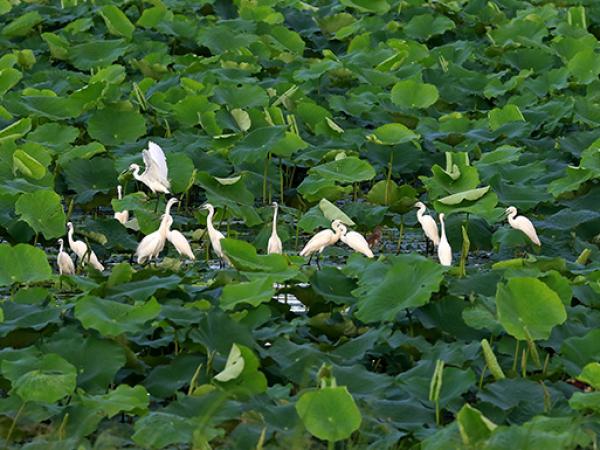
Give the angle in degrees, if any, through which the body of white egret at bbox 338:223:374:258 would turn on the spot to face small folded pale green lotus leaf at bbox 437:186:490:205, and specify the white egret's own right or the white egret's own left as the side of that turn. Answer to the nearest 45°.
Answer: approximately 180°

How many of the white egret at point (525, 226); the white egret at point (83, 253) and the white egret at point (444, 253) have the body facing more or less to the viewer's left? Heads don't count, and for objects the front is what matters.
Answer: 2

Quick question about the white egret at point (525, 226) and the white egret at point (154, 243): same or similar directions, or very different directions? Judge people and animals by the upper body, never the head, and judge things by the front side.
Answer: very different directions

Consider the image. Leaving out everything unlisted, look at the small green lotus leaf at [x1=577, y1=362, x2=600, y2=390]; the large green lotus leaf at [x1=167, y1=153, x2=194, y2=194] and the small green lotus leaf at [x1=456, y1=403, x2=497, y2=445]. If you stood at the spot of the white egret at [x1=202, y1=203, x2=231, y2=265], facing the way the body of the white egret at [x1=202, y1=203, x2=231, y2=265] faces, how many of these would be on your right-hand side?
1

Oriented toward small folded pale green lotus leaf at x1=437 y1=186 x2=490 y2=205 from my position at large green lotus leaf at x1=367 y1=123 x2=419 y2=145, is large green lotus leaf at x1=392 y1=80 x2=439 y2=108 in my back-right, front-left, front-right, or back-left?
back-left

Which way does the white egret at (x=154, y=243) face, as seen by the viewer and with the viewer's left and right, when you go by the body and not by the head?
facing to the right of the viewer

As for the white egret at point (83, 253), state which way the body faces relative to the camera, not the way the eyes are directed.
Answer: to the viewer's left

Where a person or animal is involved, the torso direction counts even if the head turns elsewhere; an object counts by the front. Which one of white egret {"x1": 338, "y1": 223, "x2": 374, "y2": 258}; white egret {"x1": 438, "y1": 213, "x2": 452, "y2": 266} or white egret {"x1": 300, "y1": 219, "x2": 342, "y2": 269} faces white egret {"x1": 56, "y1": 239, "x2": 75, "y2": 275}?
white egret {"x1": 338, "y1": 223, "x2": 374, "y2": 258}

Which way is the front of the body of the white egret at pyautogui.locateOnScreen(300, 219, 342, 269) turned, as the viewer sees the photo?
to the viewer's right

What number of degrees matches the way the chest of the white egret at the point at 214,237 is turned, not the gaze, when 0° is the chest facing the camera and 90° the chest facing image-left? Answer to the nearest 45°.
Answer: approximately 90°
